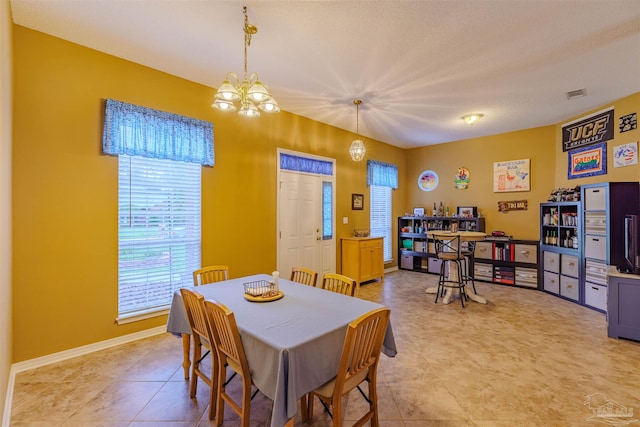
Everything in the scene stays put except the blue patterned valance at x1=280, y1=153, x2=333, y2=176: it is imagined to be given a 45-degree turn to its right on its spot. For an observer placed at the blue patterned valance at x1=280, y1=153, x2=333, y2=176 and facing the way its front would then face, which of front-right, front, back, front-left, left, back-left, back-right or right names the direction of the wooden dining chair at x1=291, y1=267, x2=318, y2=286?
front

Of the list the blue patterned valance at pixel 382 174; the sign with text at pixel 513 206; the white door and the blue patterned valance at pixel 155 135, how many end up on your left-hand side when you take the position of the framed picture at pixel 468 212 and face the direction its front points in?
1

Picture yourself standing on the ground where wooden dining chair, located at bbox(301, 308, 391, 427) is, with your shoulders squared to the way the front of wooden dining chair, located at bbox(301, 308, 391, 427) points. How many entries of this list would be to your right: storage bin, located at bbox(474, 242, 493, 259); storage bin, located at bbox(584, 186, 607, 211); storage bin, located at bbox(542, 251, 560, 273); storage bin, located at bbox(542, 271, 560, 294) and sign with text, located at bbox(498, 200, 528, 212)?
5

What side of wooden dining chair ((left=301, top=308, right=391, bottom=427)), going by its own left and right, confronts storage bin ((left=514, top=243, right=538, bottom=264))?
right

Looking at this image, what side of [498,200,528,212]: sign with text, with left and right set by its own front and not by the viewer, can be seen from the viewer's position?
front

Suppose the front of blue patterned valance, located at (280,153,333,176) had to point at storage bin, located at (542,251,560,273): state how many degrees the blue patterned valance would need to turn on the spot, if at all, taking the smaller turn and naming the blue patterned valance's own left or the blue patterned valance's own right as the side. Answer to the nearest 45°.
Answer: approximately 45° to the blue patterned valance's own left

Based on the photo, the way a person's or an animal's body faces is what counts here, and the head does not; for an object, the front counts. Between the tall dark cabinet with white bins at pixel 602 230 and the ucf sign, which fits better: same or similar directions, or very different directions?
same or similar directions

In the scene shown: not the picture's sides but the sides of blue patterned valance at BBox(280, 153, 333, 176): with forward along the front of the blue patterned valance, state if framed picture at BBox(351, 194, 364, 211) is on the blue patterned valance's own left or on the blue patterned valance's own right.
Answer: on the blue patterned valance's own left

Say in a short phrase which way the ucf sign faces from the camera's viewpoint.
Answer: facing the viewer and to the left of the viewer

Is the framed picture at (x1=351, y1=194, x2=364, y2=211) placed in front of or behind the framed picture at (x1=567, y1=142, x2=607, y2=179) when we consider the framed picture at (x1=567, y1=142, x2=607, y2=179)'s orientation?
in front

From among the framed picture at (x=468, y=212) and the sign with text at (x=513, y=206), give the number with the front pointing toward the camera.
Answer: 2

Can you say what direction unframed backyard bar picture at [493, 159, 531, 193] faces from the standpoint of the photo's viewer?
facing the viewer

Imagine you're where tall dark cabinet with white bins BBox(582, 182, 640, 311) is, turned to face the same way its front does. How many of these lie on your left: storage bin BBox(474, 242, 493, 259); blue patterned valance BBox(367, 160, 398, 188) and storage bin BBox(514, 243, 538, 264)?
0

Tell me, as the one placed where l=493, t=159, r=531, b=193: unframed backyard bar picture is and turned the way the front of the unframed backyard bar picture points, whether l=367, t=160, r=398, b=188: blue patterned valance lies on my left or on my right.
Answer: on my right

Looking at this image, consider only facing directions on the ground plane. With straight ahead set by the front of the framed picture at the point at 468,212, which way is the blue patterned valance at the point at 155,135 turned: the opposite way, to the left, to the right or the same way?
to the left

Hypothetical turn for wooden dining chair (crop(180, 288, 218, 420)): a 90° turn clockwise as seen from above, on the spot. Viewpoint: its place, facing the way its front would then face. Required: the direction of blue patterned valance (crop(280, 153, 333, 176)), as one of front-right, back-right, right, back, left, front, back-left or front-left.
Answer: left
